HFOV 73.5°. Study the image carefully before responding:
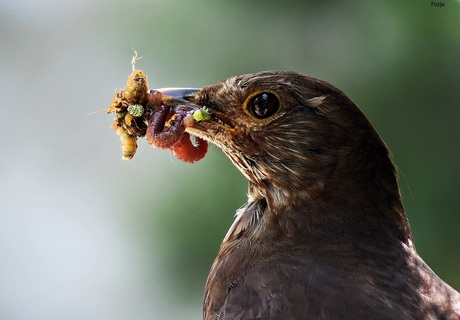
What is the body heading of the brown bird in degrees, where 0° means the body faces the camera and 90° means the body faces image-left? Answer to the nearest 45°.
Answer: approximately 90°
